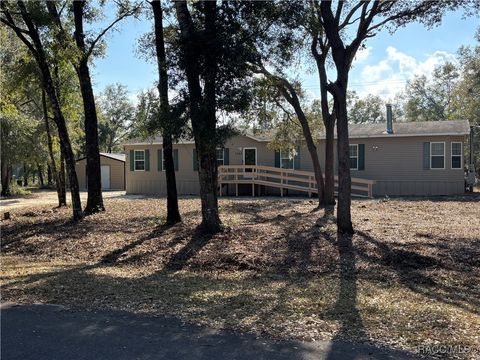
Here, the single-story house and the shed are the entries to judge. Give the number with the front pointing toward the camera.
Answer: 2

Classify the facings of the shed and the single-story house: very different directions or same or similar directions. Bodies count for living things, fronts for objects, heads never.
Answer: same or similar directions

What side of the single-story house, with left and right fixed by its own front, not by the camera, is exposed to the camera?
front

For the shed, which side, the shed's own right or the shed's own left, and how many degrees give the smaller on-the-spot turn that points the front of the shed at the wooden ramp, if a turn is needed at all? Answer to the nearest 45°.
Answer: approximately 45° to the shed's own left

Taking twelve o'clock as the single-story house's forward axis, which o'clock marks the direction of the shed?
The shed is roughly at 4 o'clock from the single-story house.

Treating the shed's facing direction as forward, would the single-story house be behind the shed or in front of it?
in front
